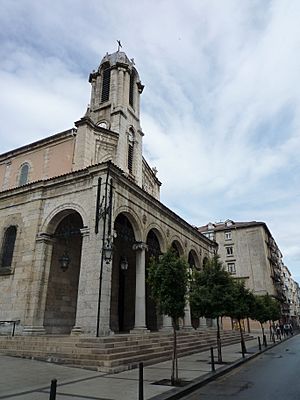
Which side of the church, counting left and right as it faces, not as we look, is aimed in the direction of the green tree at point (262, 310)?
left
